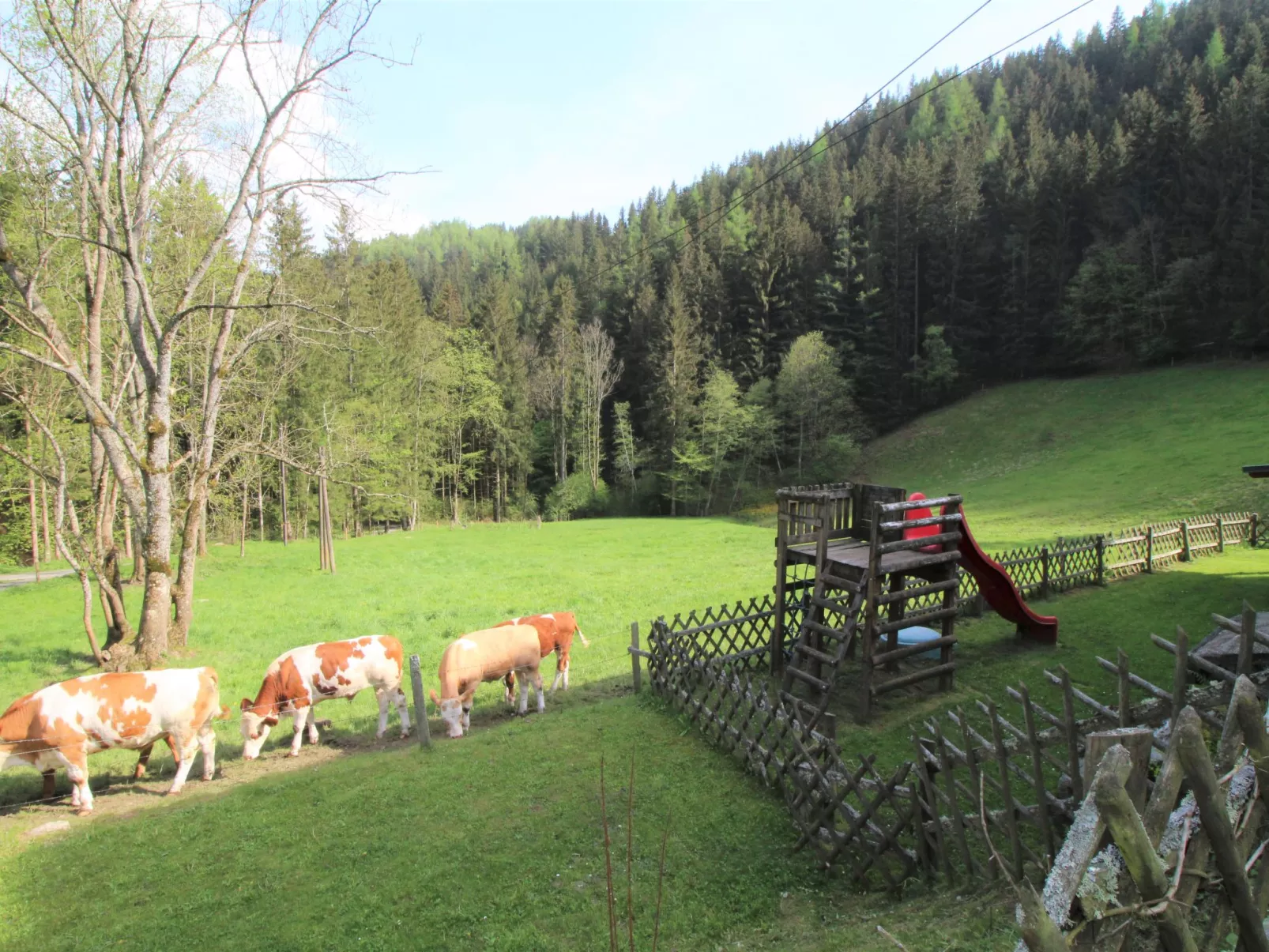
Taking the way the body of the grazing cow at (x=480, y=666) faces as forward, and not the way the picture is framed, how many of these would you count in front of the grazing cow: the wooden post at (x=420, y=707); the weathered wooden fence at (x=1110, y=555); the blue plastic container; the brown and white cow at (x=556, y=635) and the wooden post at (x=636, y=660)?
1

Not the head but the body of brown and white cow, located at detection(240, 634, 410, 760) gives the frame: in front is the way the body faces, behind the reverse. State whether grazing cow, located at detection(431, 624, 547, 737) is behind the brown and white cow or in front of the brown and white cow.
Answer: behind

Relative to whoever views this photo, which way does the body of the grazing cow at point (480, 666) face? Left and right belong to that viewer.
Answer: facing the viewer and to the left of the viewer

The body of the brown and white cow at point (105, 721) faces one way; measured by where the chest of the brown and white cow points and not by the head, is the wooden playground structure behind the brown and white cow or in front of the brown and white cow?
behind

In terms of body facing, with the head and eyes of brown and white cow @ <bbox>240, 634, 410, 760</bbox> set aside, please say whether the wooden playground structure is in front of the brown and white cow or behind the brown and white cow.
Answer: behind

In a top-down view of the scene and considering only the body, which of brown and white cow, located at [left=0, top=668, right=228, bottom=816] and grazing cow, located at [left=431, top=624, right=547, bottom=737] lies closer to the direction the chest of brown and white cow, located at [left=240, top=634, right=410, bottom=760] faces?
the brown and white cow

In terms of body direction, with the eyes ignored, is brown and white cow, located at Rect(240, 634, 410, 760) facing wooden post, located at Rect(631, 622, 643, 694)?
no

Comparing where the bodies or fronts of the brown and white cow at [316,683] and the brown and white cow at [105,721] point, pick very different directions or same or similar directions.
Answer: same or similar directions

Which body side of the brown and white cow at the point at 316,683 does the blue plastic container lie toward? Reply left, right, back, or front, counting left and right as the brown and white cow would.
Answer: back

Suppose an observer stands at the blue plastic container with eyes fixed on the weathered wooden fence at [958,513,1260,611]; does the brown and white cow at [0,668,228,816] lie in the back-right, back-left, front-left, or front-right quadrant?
back-left

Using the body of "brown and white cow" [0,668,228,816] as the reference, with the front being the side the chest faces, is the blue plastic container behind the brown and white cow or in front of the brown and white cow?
behind

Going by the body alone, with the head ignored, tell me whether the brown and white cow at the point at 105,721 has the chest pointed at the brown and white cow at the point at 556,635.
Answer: no

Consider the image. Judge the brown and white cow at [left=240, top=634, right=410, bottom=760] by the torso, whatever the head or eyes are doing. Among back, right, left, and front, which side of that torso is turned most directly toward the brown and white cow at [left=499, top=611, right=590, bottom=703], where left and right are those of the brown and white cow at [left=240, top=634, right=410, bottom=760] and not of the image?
back

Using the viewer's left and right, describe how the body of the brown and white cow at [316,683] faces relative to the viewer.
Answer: facing to the left of the viewer

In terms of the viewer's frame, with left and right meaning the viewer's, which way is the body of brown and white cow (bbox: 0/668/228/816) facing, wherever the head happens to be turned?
facing to the left of the viewer

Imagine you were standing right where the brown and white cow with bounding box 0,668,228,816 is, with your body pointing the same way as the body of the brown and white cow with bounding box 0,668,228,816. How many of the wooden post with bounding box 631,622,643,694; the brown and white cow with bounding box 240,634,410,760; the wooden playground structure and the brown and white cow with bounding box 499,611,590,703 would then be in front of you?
0
